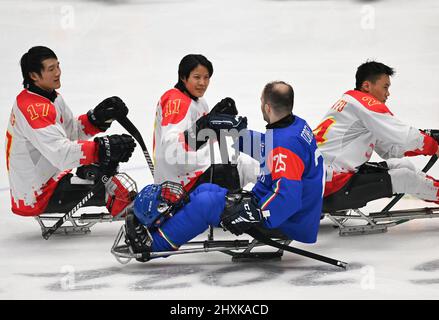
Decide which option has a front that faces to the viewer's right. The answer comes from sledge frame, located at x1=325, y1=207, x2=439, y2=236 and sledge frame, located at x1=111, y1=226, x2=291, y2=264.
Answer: sledge frame, located at x1=325, y1=207, x2=439, y2=236

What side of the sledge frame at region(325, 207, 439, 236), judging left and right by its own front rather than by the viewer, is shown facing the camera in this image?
right

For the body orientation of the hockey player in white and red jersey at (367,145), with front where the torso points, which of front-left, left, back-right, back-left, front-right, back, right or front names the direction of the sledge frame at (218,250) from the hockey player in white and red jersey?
back-right

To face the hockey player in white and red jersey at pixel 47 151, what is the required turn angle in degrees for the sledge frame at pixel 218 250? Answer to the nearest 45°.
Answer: approximately 45° to its right

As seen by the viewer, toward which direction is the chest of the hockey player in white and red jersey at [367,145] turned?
to the viewer's right

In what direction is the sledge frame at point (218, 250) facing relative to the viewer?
to the viewer's left

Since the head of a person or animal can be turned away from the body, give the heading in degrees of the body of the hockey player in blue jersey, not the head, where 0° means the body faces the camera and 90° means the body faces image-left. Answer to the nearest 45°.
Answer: approximately 90°

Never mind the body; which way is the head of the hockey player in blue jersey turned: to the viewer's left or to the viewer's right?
to the viewer's left

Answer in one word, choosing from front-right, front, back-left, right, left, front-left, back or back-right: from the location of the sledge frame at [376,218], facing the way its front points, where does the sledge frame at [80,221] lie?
back

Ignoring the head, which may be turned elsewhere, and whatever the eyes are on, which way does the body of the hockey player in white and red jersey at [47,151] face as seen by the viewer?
to the viewer's right
